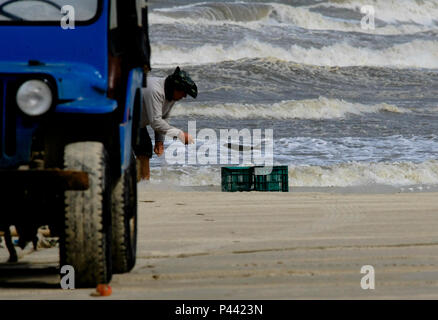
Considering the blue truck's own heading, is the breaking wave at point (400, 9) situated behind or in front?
behind

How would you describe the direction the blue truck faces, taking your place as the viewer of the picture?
facing the viewer

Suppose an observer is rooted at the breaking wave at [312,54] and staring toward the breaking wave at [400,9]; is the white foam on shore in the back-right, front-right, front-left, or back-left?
back-right

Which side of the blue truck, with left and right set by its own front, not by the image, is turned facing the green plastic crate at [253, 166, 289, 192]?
back

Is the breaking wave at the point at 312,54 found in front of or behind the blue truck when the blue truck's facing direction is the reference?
behind

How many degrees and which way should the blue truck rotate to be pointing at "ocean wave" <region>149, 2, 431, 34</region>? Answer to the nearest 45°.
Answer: approximately 180°

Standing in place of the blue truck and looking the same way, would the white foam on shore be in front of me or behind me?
behind

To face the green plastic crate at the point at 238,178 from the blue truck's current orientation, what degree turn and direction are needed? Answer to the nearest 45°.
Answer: approximately 180°
